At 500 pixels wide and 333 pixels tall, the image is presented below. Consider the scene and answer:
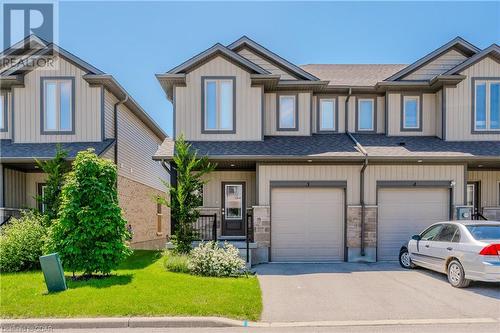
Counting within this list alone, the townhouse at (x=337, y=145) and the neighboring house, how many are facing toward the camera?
2

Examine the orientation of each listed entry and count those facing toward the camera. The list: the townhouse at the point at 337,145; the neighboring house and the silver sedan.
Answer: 2

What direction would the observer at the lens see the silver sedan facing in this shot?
facing away from the viewer and to the left of the viewer

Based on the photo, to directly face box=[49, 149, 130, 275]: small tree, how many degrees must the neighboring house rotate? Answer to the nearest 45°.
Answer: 0° — it already faces it

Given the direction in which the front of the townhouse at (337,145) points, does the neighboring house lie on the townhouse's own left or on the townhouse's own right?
on the townhouse's own right

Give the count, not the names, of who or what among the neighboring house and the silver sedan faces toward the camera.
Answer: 1

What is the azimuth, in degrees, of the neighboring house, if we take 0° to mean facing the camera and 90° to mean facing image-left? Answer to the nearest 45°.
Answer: approximately 0°
